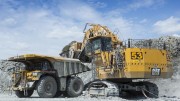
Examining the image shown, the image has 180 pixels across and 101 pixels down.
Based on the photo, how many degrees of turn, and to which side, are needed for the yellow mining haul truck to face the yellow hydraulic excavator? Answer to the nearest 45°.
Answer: approximately 135° to its left

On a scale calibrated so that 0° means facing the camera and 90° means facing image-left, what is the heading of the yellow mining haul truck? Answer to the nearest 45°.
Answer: approximately 45°
